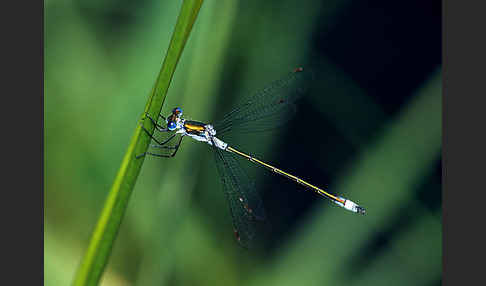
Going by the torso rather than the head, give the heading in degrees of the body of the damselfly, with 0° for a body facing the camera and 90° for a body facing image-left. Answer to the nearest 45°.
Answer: approximately 90°
